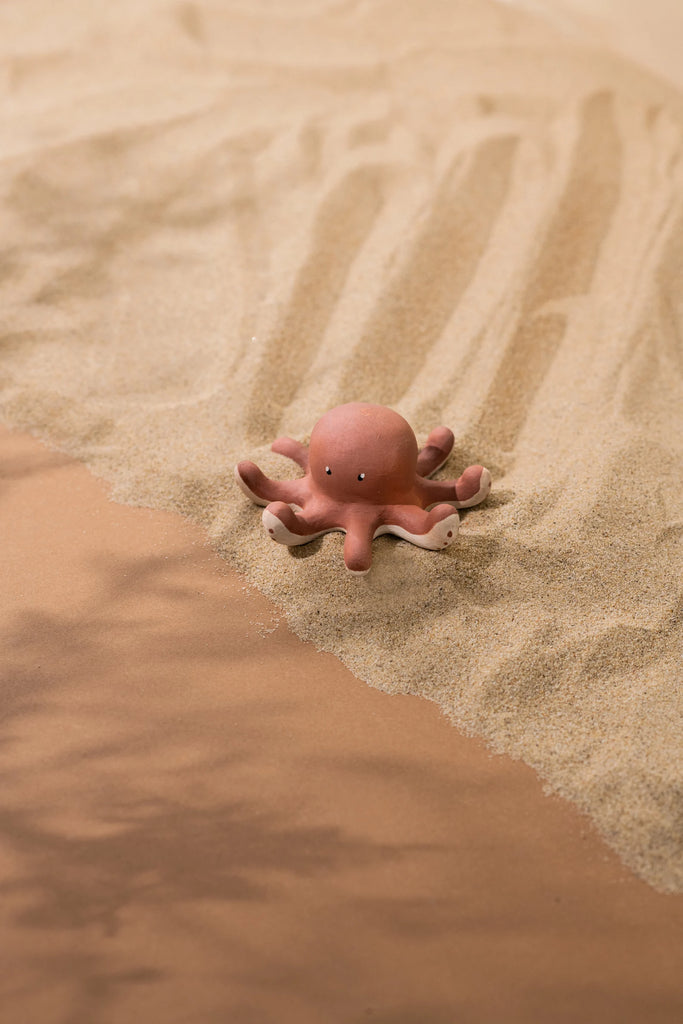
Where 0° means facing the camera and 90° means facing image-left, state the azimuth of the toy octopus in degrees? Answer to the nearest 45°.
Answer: approximately 45°
